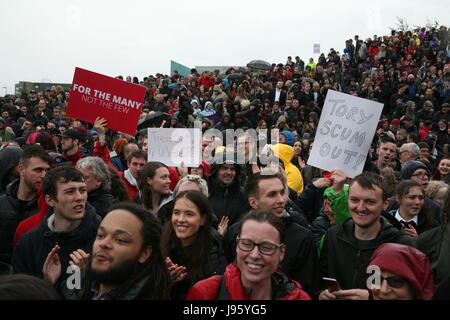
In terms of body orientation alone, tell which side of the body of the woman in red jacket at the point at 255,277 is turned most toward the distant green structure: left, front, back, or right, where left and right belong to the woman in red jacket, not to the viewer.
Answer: back

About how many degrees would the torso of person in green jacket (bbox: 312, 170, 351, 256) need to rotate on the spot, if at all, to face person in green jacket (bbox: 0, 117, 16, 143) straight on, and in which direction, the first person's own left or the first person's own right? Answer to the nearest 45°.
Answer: approximately 90° to the first person's own right

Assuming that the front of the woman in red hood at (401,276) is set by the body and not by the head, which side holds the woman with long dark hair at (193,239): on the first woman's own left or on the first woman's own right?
on the first woman's own right

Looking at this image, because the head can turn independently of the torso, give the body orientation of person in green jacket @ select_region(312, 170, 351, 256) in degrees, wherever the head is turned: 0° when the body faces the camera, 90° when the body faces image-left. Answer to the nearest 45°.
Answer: approximately 45°

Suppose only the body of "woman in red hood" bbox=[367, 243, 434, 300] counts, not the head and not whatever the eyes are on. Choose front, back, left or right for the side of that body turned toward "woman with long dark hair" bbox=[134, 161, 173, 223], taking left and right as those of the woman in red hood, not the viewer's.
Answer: right

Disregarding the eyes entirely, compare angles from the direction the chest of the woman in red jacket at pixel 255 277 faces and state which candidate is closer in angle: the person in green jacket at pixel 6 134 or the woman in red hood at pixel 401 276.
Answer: the woman in red hood

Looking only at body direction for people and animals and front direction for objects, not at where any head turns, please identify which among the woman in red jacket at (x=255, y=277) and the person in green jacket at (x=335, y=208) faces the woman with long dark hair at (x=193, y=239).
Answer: the person in green jacket
